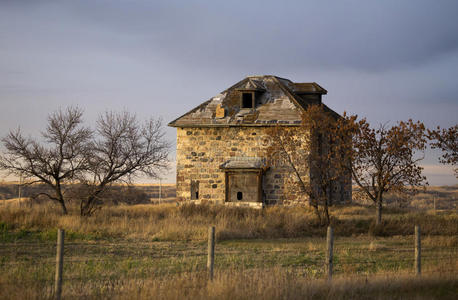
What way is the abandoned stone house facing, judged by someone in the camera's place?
facing the viewer

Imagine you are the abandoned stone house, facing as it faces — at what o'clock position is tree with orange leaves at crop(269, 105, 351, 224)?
The tree with orange leaves is roughly at 11 o'clock from the abandoned stone house.

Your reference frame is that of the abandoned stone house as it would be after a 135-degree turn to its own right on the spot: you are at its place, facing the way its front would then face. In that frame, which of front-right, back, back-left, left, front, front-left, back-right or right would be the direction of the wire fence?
back-left
